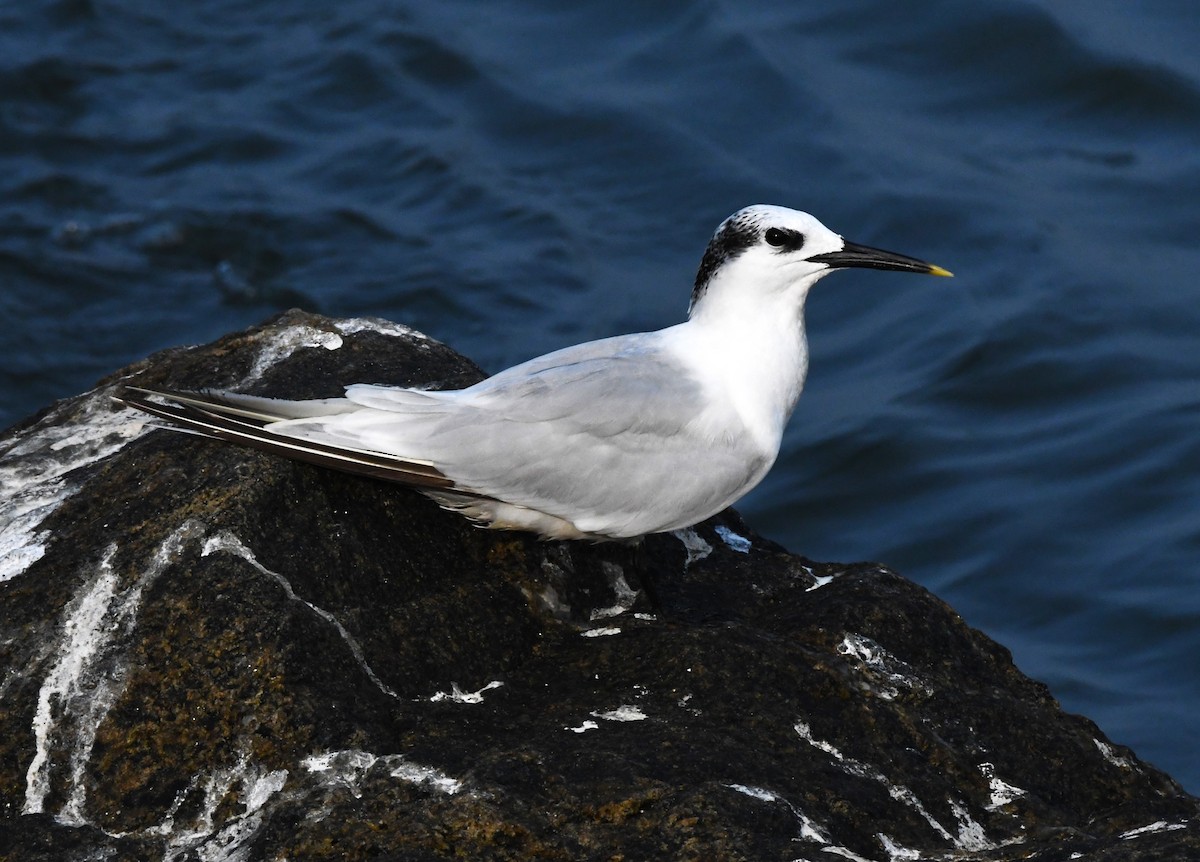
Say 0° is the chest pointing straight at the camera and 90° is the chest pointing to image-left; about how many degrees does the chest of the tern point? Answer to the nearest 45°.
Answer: approximately 270°
